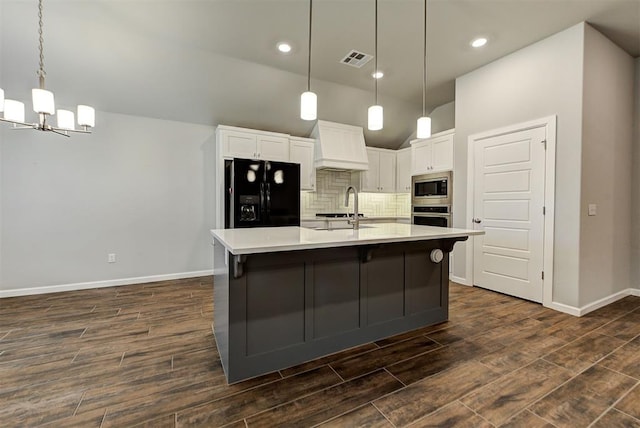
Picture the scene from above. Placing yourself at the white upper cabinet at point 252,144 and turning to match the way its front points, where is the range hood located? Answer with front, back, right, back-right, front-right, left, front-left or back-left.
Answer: front-left

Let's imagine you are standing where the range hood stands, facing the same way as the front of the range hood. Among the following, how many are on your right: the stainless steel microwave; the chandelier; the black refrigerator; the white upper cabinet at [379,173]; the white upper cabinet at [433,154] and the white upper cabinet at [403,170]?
2

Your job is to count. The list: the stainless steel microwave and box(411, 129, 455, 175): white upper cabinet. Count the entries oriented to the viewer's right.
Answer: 0

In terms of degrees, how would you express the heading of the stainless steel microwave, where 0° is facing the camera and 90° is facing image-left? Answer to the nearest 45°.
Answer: approximately 45°

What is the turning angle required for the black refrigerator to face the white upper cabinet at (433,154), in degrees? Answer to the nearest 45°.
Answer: approximately 45° to its left

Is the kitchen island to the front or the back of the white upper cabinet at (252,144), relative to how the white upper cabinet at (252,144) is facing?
to the front

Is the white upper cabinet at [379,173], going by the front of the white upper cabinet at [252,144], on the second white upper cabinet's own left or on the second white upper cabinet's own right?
on the second white upper cabinet's own left

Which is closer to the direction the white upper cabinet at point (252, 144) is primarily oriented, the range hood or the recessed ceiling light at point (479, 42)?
the recessed ceiling light

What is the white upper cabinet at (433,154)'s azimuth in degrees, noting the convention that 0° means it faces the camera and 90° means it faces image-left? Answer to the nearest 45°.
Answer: approximately 45°

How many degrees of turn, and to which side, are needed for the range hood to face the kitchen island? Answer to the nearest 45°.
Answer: approximately 45° to its right
